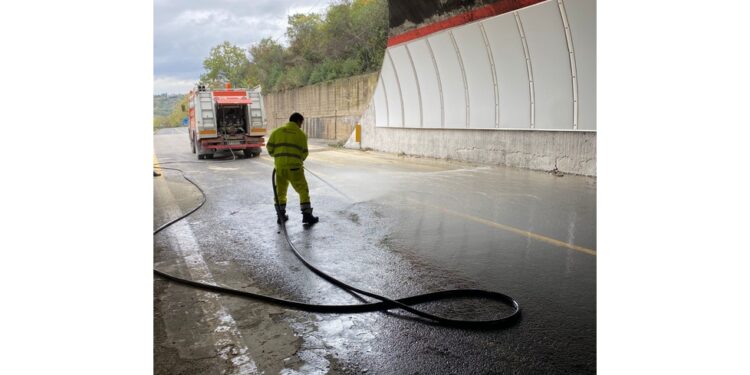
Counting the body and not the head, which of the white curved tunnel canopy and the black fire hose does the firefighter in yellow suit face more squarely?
the white curved tunnel canopy

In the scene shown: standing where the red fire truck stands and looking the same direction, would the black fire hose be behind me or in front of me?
behind

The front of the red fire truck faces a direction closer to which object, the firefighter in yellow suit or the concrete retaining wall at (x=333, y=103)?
the concrete retaining wall

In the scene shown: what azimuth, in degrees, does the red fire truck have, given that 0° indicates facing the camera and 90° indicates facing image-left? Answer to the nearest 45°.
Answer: approximately 180°

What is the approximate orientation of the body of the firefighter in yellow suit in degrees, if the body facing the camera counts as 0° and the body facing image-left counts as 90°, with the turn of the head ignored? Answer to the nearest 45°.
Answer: approximately 225°

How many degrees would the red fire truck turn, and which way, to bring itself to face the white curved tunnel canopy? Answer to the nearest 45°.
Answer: approximately 135° to its right

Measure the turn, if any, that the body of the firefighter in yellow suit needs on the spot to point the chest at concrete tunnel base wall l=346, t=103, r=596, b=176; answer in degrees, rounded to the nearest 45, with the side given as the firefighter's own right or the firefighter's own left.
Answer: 0° — they already face it

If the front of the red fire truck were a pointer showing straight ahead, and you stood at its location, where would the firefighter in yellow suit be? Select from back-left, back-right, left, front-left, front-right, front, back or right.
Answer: back
